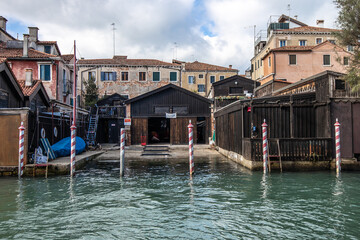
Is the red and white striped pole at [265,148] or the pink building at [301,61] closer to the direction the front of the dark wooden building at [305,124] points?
the red and white striped pole

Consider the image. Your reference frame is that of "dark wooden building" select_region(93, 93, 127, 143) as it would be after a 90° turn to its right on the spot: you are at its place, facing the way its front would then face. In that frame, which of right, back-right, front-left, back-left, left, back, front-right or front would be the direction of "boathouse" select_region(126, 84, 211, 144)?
back-left

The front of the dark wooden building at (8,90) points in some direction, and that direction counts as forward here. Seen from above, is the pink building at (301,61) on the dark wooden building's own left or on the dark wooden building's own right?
on the dark wooden building's own left

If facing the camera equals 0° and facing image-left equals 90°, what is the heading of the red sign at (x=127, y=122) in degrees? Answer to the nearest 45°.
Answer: approximately 0°

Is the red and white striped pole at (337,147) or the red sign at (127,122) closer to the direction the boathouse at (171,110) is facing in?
the red and white striped pole

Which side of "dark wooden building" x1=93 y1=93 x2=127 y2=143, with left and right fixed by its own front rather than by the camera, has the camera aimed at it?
front

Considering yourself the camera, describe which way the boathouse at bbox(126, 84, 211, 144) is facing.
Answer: facing the viewer

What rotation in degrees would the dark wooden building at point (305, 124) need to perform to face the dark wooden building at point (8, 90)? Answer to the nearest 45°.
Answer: approximately 90° to its right

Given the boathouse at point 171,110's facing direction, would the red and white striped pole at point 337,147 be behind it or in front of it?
in front

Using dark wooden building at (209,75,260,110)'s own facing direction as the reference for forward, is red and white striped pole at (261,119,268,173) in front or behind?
in front

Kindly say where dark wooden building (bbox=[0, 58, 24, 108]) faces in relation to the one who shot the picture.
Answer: facing the viewer

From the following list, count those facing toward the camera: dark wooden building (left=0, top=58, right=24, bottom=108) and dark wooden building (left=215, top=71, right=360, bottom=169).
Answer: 2

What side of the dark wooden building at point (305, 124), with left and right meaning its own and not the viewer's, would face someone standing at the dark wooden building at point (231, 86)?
back
